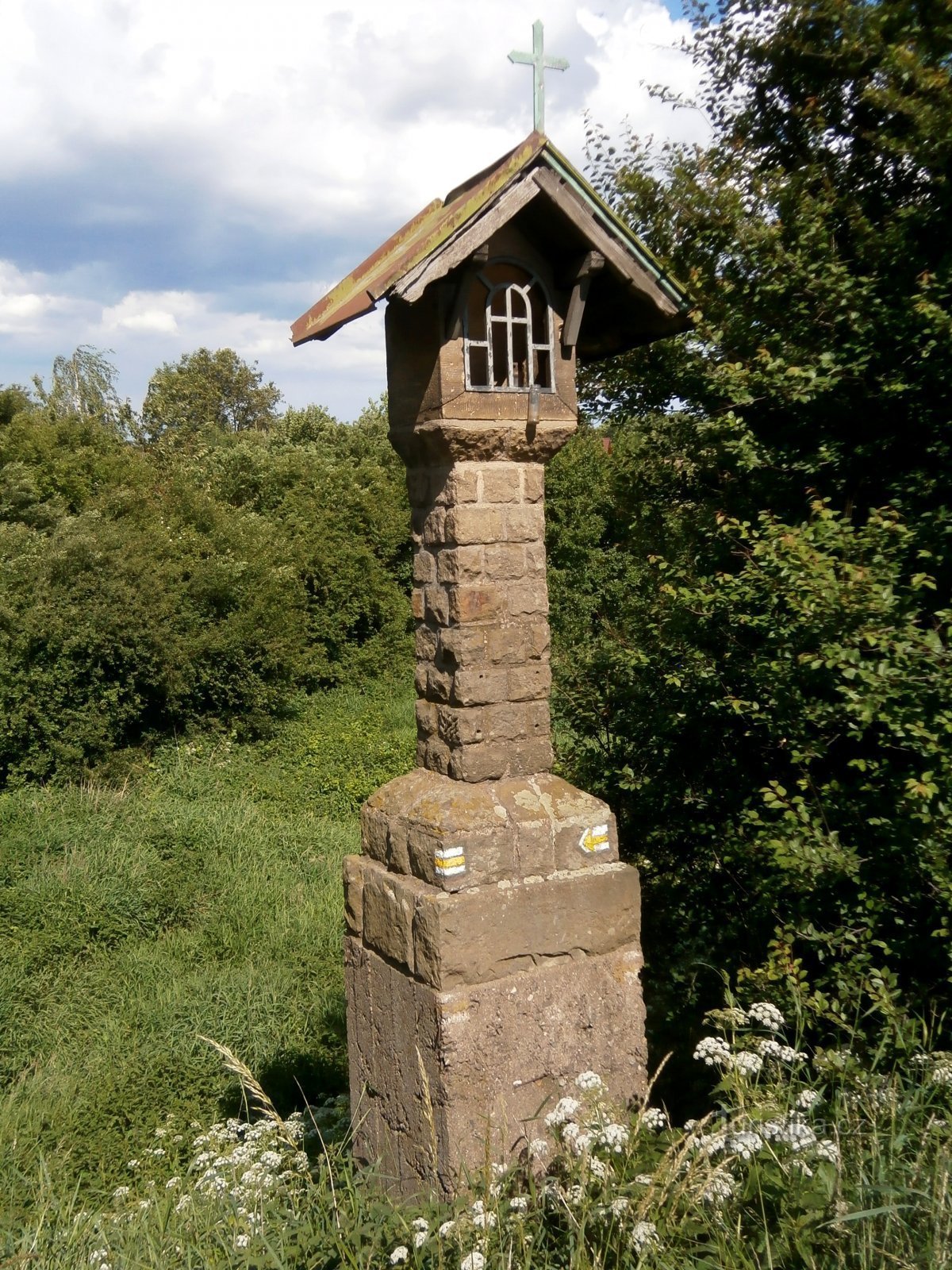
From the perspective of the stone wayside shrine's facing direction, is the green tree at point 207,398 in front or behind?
behind

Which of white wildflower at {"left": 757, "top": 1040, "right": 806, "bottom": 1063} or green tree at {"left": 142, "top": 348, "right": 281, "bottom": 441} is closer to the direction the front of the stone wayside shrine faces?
the white wildflower

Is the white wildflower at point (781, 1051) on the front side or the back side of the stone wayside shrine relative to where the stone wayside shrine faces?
on the front side

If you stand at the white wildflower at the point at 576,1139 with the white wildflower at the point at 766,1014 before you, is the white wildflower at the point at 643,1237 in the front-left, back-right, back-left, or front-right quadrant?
back-right

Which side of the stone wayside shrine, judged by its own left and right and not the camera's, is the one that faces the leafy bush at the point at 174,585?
back

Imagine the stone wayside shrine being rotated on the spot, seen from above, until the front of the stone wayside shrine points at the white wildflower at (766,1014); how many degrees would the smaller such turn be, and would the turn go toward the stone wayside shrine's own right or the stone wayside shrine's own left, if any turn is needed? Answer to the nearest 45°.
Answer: approximately 45° to the stone wayside shrine's own left
